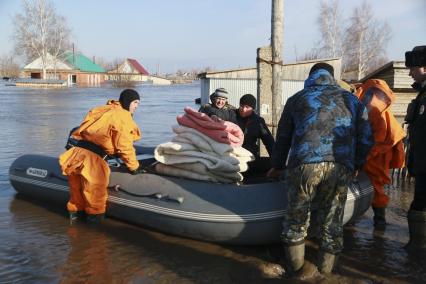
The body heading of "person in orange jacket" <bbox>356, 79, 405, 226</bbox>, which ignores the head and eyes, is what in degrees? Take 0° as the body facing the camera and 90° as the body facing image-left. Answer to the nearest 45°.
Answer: approximately 90°

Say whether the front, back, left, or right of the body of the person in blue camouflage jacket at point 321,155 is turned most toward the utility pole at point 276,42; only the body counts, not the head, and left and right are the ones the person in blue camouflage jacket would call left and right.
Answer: front

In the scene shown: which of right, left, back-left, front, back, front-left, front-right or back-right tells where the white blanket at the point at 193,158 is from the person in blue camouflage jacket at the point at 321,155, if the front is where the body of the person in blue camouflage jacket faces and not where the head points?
front-left

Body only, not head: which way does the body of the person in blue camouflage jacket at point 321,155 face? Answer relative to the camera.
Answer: away from the camera

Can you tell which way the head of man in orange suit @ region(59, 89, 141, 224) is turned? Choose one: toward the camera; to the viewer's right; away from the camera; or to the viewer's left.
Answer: to the viewer's right

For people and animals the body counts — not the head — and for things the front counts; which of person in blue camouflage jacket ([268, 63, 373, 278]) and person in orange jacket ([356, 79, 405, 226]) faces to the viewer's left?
the person in orange jacket

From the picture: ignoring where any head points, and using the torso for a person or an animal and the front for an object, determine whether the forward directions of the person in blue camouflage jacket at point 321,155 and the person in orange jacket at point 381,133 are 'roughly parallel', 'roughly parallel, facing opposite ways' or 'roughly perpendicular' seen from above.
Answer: roughly perpendicular

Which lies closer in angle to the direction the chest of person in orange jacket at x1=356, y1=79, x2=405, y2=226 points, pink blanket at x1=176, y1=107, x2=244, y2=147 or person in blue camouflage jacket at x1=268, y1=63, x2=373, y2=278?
the pink blanket
